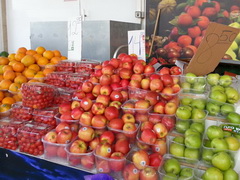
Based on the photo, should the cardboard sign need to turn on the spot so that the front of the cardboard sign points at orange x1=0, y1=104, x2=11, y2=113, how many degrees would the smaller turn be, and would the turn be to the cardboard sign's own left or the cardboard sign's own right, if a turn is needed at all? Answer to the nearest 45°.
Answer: approximately 90° to the cardboard sign's own right

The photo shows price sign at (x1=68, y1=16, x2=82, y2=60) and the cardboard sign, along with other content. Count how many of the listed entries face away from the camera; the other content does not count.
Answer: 0

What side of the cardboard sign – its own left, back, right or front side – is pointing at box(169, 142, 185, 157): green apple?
front

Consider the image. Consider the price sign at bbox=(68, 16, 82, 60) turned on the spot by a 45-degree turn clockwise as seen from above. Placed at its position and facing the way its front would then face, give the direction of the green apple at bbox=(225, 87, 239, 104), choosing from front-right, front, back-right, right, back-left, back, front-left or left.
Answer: back-left

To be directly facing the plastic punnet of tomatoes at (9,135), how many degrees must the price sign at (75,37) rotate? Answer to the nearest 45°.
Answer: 0° — it already faces it

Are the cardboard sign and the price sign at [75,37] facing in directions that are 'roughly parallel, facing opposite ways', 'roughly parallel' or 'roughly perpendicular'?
roughly parallel

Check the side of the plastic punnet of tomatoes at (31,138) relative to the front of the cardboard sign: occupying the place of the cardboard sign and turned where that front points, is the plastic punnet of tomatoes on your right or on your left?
on your right

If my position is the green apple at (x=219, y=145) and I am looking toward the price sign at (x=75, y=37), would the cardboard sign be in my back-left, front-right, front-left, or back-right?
front-right

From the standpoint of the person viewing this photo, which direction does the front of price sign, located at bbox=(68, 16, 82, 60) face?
facing the viewer and to the left of the viewer

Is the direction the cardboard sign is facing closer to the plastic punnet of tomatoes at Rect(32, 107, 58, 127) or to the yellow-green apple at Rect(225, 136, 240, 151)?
the yellow-green apple

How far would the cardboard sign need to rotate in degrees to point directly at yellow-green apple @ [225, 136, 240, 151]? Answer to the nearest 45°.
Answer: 0° — it already faces it

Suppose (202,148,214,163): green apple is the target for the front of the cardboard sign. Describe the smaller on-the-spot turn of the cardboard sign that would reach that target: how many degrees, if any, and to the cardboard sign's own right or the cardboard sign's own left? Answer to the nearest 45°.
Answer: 0° — it already faces it

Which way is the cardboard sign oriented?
toward the camera

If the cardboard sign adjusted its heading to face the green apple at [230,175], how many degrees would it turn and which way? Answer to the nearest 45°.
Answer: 0° — it already faces it
